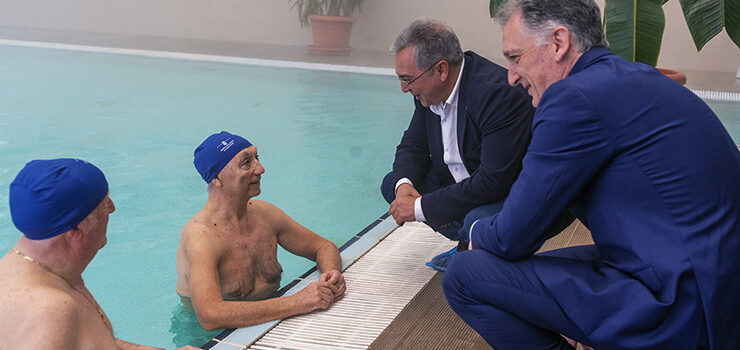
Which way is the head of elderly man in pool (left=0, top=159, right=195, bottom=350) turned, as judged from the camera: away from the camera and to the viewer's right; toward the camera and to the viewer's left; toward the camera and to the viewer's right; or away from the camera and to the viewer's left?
away from the camera and to the viewer's right

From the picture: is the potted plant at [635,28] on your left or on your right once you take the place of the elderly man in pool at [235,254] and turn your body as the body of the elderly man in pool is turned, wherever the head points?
on your left

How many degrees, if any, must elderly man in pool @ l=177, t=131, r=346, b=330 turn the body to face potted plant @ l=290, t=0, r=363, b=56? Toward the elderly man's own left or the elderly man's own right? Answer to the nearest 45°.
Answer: approximately 135° to the elderly man's own left

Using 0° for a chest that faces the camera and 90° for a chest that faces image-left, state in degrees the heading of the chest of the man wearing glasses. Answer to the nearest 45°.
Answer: approximately 45°

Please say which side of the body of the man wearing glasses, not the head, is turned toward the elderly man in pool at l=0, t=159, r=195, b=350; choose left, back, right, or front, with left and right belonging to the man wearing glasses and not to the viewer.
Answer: front

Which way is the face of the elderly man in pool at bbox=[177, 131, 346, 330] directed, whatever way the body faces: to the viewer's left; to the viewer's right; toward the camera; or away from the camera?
to the viewer's right

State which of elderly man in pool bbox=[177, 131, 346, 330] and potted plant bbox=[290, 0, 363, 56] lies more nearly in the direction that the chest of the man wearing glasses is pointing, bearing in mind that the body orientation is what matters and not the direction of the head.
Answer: the elderly man in pool

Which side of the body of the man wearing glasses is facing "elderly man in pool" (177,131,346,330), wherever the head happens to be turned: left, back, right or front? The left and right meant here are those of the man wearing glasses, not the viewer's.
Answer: front

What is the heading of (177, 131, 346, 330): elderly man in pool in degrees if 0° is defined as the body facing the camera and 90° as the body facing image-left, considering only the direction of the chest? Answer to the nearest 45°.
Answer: approximately 315°

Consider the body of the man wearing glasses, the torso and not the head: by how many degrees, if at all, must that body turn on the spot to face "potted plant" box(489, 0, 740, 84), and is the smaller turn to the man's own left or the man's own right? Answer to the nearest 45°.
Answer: approximately 180°

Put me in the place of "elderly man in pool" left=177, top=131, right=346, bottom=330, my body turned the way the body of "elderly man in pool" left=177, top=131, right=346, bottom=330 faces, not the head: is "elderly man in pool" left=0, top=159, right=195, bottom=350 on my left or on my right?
on my right

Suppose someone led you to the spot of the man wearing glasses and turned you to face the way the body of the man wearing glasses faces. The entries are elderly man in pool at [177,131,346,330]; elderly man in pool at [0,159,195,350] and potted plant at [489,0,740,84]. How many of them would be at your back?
1

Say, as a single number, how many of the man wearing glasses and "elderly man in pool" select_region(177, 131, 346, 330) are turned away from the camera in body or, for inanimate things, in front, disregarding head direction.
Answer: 0

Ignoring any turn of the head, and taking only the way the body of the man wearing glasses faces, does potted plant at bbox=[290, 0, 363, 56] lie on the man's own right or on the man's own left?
on the man's own right
